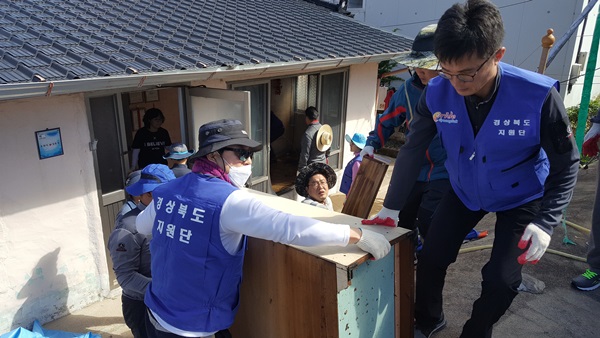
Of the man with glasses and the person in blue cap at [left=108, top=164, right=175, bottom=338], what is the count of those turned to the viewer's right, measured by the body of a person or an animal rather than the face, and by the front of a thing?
1

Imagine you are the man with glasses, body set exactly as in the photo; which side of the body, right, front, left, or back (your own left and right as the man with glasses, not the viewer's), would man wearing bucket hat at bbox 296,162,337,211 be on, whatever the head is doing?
right

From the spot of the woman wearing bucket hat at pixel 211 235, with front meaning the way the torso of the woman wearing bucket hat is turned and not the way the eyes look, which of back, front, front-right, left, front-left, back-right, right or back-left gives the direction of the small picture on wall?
left

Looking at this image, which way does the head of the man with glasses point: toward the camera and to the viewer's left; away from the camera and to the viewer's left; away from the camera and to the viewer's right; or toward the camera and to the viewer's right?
toward the camera and to the viewer's left

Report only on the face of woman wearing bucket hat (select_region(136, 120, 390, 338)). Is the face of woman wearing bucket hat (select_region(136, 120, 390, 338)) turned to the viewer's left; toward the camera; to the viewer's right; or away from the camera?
to the viewer's right

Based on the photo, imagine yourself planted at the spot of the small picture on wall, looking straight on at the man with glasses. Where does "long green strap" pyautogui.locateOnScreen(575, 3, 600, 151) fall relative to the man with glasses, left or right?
left

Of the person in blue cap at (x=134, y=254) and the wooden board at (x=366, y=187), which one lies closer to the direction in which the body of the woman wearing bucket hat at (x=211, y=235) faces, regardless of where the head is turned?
the wooden board

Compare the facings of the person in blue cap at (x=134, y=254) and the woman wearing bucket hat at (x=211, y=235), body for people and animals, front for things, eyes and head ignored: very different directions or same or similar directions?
same or similar directions

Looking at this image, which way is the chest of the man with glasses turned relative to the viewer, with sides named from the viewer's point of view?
facing the viewer and to the left of the viewer

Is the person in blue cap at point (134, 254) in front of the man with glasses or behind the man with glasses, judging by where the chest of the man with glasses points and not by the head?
in front

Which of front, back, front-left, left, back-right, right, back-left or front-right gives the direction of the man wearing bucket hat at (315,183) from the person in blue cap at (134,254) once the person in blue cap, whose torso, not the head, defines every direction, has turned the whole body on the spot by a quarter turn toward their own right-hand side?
left

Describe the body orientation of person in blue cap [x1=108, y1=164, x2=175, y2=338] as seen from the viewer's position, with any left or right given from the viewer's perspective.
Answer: facing to the right of the viewer

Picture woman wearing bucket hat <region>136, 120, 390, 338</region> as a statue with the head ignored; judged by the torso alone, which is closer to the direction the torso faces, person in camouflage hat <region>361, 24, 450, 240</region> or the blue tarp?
the person in camouflage hat

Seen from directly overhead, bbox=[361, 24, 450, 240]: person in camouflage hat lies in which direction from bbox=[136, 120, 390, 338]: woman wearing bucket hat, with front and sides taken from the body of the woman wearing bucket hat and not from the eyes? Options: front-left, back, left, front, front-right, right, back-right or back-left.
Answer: front

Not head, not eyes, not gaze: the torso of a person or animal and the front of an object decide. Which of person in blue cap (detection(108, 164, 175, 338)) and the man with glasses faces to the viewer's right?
the person in blue cap
